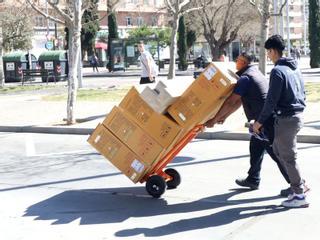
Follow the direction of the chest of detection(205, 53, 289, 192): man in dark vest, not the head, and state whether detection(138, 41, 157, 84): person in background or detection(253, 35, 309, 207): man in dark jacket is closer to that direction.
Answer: the person in background

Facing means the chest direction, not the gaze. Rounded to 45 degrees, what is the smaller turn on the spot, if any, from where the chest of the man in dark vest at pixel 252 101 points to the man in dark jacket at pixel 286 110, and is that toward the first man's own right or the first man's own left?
approximately 135° to the first man's own left

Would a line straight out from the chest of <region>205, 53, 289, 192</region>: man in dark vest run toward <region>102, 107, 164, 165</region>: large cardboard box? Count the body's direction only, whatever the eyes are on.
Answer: yes

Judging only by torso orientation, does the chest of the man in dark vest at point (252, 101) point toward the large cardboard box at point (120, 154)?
yes

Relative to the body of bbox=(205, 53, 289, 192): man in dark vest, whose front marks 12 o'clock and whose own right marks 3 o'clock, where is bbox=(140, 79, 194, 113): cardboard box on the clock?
The cardboard box is roughly at 12 o'clock from the man in dark vest.

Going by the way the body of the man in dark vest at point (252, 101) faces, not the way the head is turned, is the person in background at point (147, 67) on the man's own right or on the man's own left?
on the man's own right

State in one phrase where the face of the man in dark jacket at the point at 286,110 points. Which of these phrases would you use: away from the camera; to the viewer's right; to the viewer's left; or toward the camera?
to the viewer's left

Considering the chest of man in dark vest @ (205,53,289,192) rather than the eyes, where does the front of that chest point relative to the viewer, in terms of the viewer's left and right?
facing to the left of the viewer

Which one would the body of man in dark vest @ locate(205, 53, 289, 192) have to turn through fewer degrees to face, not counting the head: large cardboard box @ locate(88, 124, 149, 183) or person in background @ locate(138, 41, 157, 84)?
the large cardboard box
